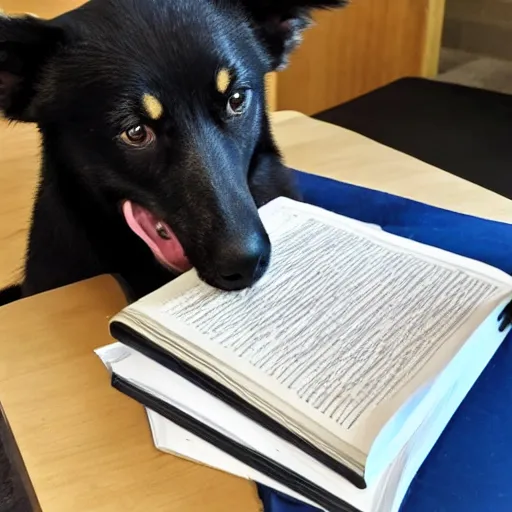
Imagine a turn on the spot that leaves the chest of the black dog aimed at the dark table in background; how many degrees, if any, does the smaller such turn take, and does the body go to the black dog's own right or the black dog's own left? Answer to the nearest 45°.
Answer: approximately 90° to the black dog's own left

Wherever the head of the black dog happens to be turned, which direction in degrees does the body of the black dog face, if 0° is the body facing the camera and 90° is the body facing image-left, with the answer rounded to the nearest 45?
approximately 315°
